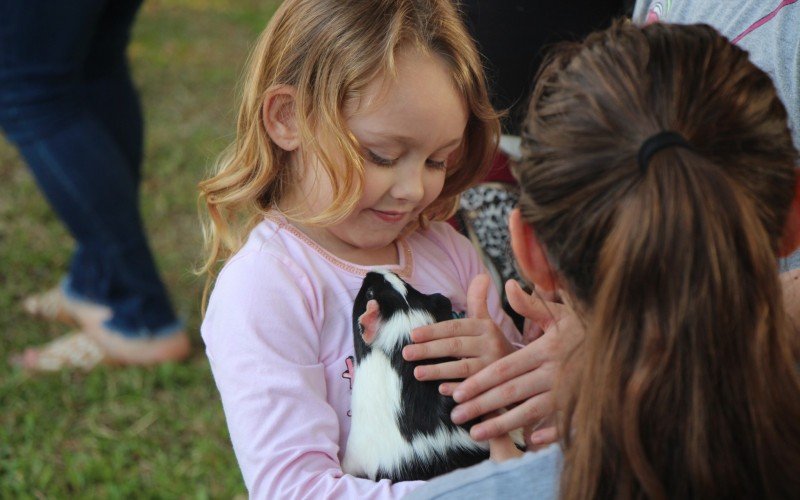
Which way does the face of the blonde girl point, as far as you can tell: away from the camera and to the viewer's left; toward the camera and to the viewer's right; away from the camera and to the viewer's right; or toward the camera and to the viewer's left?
toward the camera and to the viewer's right

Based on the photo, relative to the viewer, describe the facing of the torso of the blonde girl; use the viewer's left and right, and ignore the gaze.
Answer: facing the viewer and to the right of the viewer
